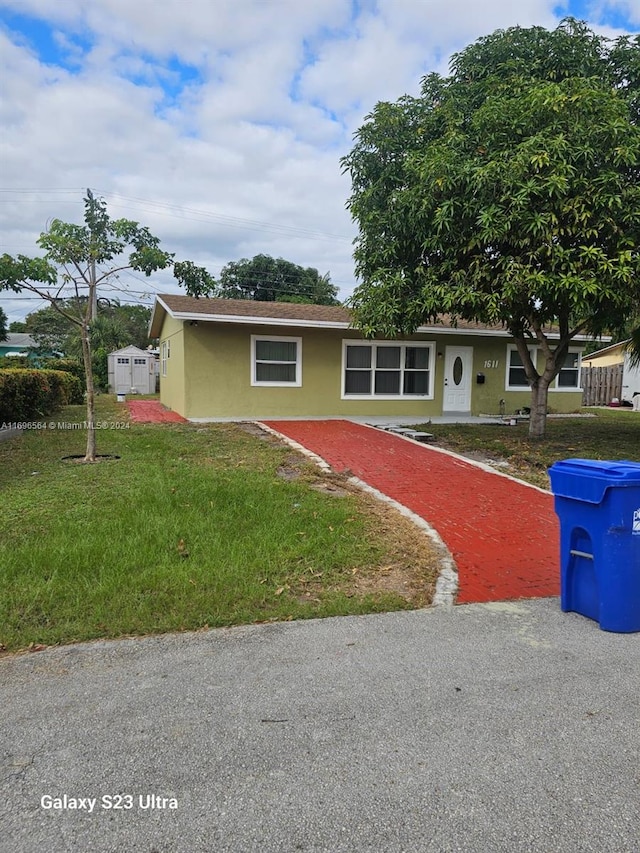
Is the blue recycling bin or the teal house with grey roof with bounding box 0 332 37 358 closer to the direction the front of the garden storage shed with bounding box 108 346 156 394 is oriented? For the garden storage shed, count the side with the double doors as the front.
the blue recycling bin

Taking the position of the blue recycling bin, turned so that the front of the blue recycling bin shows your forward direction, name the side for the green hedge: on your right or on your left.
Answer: on your right
